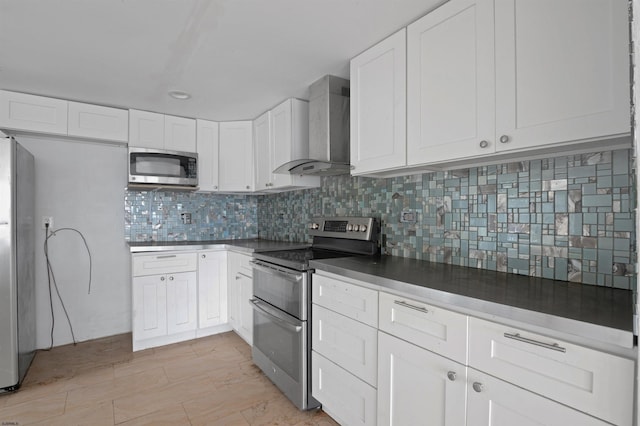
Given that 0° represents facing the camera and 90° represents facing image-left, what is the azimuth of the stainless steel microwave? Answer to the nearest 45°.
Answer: approximately 0°

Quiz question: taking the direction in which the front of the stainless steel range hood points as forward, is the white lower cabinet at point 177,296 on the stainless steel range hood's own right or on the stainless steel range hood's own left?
on the stainless steel range hood's own right

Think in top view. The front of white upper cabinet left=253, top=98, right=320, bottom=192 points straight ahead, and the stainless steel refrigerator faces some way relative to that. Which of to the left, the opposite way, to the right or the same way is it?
to the left

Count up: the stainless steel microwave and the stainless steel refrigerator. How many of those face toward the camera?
2

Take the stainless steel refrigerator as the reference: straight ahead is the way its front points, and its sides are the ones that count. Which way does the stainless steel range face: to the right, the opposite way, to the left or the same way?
to the right

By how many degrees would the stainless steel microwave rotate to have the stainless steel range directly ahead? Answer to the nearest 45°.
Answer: approximately 45° to its left

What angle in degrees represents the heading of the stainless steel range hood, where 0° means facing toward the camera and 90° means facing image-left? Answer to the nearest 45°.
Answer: approximately 45°

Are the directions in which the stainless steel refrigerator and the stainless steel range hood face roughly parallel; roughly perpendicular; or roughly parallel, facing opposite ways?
roughly perpendicular

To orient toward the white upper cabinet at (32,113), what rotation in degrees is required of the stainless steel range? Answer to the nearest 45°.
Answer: approximately 45° to its right

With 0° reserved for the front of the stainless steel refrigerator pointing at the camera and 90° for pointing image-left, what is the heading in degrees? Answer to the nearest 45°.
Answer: approximately 0°
